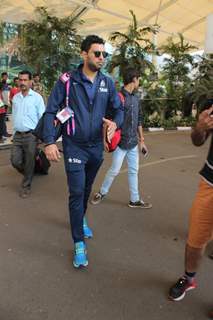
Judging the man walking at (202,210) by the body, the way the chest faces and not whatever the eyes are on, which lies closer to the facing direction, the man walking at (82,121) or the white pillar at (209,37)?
the man walking

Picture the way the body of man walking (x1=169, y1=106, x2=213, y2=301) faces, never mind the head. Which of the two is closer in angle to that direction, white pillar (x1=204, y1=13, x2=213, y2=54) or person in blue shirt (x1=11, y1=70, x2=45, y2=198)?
the person in blue shirt

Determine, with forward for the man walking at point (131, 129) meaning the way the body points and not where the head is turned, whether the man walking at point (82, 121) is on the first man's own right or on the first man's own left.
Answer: on the first man's own right

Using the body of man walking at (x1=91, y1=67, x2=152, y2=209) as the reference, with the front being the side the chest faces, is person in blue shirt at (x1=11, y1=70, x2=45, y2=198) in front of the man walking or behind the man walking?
behind

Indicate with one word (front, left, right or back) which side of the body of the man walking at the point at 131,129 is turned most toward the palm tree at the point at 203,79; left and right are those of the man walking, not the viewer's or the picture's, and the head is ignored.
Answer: left

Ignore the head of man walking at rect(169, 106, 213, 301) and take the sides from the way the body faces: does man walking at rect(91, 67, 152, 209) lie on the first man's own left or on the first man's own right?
on the first man's own right
